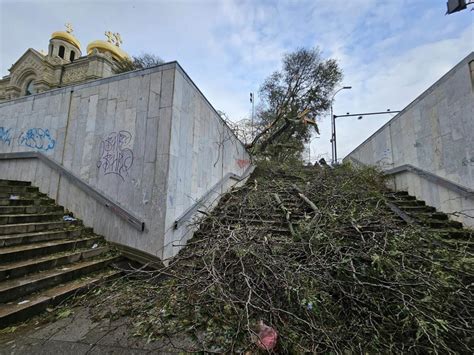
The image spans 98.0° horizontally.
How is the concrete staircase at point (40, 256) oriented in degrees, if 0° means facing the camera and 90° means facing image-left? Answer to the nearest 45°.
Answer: approximately 315°

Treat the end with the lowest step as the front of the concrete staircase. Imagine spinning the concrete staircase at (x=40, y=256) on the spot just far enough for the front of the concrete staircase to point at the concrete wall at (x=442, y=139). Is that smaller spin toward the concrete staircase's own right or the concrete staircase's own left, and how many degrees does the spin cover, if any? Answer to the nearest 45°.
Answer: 0° — it already faces it

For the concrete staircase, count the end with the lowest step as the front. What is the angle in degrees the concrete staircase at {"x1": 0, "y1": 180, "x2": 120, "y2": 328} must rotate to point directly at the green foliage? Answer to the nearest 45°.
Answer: approximately 45° to its left

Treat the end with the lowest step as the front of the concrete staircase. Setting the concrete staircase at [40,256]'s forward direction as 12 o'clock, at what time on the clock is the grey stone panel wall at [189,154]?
The grey stone panel wall is roughly at 11 o'clock from the concrete staircase.

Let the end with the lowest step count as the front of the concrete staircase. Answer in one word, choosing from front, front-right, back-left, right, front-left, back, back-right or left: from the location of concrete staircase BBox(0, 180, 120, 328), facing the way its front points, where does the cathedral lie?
back-left

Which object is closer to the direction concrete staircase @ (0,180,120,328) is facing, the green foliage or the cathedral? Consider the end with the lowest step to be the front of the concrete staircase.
the green foliage

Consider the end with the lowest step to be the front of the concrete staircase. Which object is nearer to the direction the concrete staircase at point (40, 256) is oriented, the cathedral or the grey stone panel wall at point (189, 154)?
the grey stone panel wall
